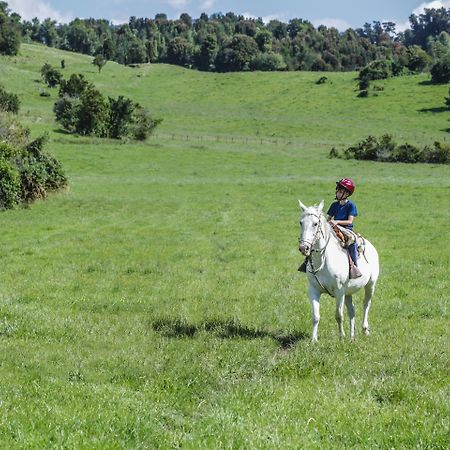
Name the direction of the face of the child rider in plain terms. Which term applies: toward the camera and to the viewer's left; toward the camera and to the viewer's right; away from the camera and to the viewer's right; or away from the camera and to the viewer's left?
toward the camera and to the viewer's left

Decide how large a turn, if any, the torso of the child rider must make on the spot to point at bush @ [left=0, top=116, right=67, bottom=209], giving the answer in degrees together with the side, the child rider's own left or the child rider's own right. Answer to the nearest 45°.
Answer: approximately 90° to the child rider's own right

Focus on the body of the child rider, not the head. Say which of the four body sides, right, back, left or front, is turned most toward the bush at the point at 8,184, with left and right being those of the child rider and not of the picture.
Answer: right

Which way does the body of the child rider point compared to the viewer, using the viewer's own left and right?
facing the viewer and to the left of the viewer

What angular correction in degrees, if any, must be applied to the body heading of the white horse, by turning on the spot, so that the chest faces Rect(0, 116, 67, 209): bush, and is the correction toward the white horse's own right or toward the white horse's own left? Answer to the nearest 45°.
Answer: approximately 90° to the white horse's own right

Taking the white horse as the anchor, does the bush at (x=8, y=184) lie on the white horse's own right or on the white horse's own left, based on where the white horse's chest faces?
on the white horse's own right
